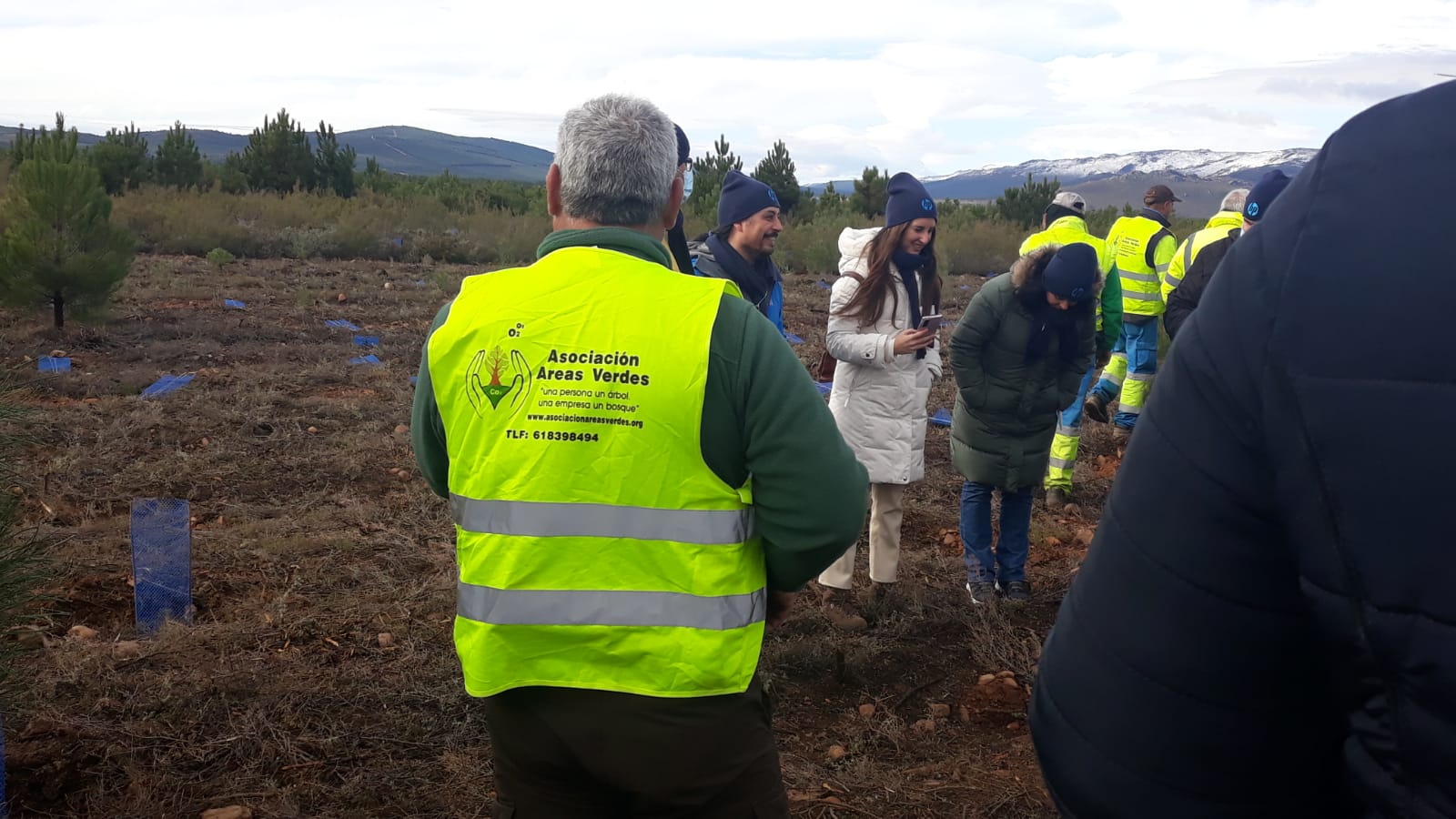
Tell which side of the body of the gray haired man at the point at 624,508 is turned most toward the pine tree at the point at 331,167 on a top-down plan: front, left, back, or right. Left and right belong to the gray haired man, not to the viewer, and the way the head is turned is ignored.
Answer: front

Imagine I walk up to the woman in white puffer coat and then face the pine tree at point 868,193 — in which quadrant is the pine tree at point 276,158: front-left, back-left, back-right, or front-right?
front-left

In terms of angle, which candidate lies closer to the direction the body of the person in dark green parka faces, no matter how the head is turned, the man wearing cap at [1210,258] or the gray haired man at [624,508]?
the gray haired man

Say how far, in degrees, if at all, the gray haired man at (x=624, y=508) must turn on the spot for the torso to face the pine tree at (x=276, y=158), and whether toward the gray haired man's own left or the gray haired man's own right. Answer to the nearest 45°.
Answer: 0° — they already face it

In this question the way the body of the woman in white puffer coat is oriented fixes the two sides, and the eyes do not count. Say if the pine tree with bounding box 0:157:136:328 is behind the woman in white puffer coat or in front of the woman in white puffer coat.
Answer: behind

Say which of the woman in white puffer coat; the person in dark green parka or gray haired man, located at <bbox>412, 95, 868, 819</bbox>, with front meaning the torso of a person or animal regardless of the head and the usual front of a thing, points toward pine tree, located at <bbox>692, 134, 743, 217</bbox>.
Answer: the gray haired man

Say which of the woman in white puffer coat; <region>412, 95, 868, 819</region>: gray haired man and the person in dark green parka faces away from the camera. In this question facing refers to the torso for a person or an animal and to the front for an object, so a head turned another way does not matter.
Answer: the gray haired man

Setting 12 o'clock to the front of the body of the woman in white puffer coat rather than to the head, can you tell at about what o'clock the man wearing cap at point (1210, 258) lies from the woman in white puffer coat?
The man wearing cap is roughly at 9 o'clock from the woman in white puffer coat.

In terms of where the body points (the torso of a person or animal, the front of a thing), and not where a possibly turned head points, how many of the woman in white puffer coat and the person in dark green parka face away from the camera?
0

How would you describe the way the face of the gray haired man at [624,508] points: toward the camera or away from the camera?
away from the camera

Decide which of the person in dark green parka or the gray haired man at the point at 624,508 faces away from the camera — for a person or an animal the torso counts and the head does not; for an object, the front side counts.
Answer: the gray haired man

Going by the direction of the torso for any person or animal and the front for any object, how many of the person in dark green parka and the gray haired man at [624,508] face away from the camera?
1

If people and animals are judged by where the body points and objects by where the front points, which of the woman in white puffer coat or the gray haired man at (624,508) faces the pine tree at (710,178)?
the gray haired man

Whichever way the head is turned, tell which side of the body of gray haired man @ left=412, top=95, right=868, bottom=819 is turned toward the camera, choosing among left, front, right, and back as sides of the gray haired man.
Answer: back

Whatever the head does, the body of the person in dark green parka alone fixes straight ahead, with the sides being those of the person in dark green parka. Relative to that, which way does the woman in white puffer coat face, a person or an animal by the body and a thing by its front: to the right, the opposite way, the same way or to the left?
the same way

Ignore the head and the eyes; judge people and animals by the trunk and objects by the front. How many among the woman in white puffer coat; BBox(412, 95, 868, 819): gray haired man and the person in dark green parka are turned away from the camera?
1

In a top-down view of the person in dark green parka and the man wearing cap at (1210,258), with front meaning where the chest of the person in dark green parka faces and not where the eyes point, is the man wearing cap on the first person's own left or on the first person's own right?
on the first person's own left
